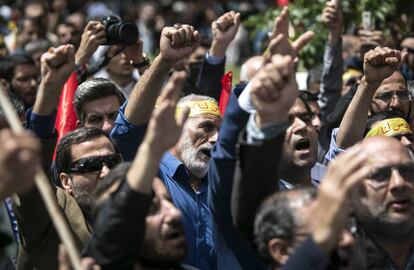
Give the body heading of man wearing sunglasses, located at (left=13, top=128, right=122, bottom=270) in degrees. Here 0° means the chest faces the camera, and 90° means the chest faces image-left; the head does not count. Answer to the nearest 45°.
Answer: approximately 315°

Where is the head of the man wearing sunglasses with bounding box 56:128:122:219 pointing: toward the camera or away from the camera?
toward the camera

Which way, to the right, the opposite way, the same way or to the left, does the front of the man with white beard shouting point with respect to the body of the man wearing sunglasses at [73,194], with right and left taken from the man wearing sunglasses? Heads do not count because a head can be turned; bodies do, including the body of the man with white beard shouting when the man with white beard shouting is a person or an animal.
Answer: the same way

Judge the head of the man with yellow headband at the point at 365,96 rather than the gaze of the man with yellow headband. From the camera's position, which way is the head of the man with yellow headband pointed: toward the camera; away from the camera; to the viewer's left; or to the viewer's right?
toward the camera

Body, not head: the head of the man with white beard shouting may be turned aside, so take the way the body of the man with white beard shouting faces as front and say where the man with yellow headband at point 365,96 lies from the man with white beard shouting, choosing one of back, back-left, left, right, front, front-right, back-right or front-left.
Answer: front-left

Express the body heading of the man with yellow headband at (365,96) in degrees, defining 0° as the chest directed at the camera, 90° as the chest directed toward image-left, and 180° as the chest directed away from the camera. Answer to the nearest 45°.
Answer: approximately 315°

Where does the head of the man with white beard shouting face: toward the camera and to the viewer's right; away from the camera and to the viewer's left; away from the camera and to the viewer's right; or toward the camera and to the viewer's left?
toward the camera and to the viewer's right

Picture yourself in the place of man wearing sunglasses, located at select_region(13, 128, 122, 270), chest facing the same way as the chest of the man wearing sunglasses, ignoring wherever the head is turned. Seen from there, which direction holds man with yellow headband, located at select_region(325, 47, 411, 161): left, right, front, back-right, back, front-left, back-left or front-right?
front-left

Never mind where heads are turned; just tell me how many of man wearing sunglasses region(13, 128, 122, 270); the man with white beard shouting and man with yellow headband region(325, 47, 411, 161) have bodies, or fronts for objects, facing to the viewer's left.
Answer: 0
